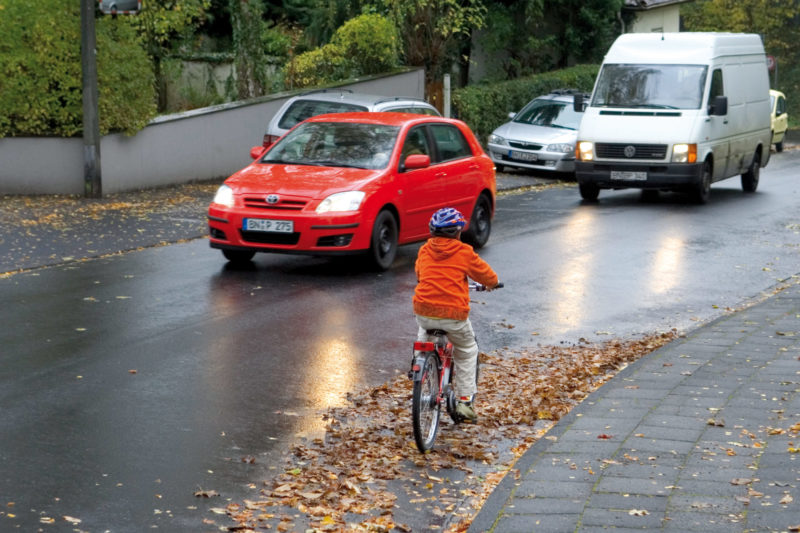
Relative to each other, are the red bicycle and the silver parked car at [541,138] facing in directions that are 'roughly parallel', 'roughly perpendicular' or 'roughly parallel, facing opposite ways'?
roughly parallel, facing opposite ways

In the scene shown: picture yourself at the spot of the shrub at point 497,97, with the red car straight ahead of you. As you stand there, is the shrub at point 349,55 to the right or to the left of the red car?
right

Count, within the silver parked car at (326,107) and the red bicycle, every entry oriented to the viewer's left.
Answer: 0

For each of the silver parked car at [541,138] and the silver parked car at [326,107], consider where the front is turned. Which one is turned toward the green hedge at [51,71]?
the silver parked car at [541,138]

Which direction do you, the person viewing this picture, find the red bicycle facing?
facing away from the viewer and to the right of the viewer

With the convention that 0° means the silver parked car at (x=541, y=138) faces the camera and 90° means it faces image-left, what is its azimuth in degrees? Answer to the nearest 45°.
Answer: approximately 45°

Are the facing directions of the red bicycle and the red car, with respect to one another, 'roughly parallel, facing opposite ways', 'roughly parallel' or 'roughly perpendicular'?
roughly parallel, facing opposite ways

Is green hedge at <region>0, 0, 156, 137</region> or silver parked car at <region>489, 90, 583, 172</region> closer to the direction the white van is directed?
the green hedge

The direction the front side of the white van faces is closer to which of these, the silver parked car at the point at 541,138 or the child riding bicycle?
the child riding bicycle

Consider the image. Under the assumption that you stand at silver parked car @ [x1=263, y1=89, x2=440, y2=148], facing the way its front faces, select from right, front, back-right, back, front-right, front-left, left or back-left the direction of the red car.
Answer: back-right

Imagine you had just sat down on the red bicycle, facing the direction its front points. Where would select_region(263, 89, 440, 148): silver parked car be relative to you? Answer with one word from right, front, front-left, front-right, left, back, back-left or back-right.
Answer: front-left

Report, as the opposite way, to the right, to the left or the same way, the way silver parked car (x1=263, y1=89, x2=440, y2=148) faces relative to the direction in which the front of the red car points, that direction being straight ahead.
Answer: the opposite way

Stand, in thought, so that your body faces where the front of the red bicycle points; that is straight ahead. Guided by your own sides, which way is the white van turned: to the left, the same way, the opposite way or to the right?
the opposite way

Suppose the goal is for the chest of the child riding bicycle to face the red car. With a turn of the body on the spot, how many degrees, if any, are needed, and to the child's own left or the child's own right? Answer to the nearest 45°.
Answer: approximately 45° to the child's own left
